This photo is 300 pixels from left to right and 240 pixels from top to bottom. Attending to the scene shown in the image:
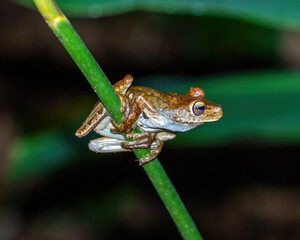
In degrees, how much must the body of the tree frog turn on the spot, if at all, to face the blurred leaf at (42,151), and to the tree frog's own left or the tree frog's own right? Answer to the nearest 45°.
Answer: approximately 135° to the tree frog's own left

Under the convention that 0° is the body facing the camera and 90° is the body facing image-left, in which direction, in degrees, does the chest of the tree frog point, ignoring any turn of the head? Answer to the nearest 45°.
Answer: approximately 270°

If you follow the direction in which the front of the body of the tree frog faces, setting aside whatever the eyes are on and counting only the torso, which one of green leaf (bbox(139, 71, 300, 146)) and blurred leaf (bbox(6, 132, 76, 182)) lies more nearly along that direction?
the green leaf

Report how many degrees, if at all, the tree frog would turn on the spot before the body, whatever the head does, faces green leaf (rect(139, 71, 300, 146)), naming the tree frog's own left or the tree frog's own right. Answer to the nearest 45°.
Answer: approximately 45° to the tree frog's own left
